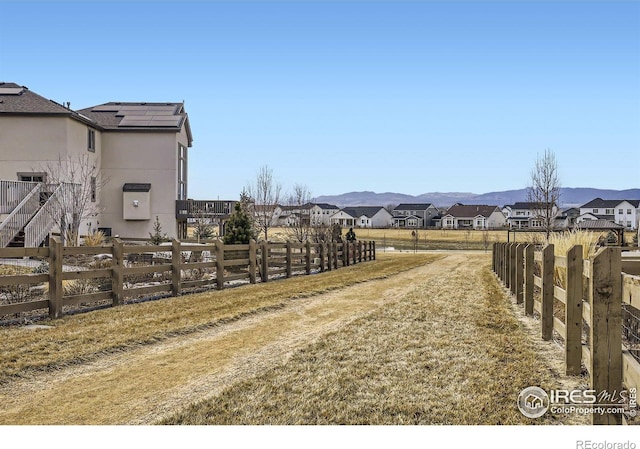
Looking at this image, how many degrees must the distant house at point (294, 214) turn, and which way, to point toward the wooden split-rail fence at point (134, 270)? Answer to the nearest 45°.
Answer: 0° — it already faces it

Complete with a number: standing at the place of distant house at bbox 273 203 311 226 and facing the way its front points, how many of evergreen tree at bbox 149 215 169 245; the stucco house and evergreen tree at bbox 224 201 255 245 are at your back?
0

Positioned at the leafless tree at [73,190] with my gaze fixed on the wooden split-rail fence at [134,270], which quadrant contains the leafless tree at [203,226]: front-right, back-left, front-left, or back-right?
back-left

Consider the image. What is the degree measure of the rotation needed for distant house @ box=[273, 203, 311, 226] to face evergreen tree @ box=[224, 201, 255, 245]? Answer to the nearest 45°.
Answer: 0° — it already faces it

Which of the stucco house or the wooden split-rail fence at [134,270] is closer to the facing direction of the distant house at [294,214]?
the wooden split-rail fence

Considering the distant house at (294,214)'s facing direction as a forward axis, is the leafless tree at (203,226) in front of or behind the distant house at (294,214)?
in front

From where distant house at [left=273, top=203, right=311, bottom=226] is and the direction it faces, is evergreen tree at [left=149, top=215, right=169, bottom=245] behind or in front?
in front

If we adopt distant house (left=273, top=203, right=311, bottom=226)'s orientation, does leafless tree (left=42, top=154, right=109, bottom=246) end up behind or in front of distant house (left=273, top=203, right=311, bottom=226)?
in front

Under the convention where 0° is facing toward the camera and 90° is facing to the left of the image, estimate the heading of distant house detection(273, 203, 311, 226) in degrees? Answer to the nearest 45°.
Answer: approximately 0°

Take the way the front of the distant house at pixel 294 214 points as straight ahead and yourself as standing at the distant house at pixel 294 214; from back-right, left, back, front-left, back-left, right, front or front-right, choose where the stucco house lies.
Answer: front-right

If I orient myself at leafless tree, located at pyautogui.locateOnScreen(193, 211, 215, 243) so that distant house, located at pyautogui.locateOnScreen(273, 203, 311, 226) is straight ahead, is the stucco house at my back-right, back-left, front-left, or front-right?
back-left

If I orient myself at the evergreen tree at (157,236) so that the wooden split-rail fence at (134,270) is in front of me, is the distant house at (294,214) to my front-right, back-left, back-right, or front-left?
back-left
